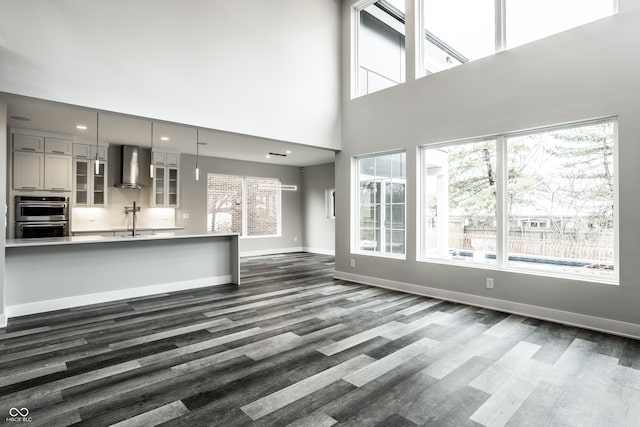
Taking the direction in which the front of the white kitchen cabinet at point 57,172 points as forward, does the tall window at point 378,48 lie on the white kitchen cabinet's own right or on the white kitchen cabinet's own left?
on the white kitchen cabinet's own left

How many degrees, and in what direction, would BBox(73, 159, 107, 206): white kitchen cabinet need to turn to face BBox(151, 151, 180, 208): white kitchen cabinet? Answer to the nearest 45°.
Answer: approximately 90° to its left

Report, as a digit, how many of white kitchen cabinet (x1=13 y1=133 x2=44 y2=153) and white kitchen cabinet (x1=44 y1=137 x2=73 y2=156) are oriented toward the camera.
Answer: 2

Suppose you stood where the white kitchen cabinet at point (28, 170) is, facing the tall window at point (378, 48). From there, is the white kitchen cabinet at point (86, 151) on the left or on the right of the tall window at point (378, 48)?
left

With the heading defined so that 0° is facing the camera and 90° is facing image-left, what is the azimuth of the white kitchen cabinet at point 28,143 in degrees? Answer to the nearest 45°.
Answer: approximately 0°
